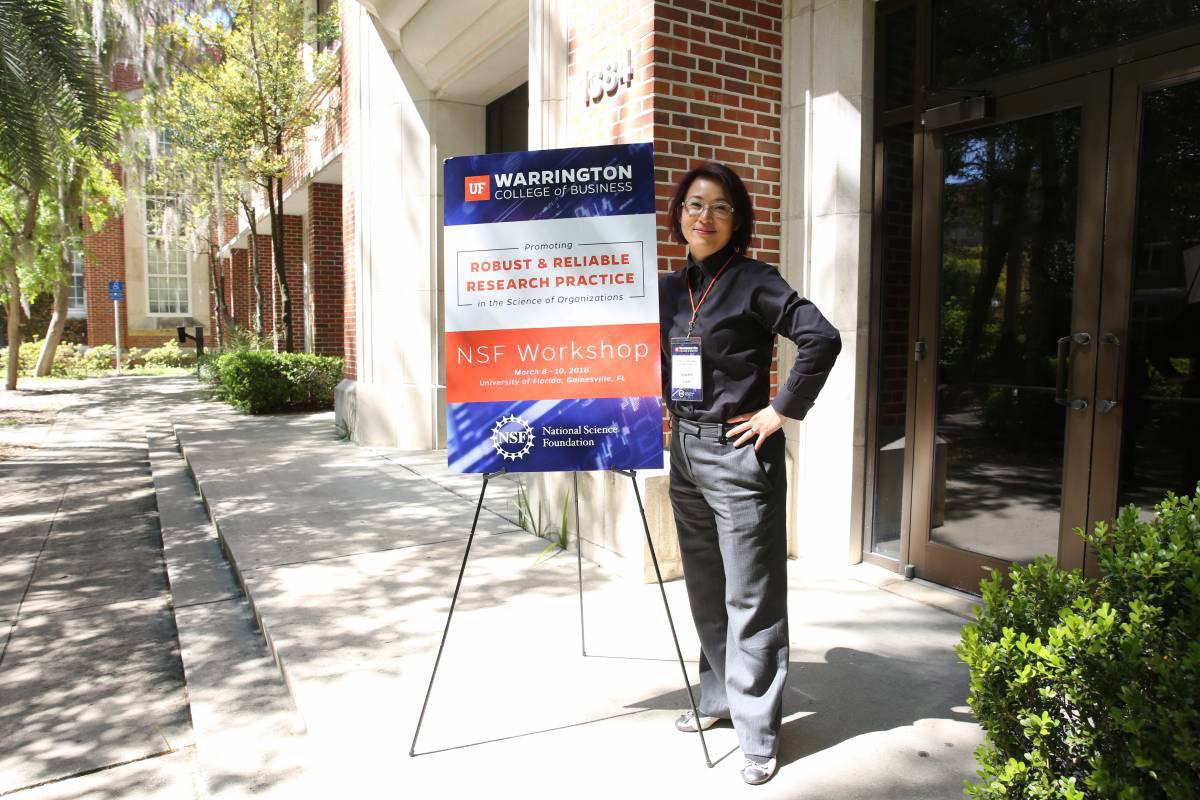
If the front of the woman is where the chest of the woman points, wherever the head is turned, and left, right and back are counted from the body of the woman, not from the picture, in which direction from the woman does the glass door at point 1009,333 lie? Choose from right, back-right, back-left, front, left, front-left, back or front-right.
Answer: back

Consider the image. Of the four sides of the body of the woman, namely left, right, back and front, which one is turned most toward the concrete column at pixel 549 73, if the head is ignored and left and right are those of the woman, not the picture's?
right

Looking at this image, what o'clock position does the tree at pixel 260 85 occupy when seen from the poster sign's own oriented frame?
The tree is roughly at 5 o'clock from the poster sign.

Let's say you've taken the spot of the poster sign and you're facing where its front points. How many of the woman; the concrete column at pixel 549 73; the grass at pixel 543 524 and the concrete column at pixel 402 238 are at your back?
3

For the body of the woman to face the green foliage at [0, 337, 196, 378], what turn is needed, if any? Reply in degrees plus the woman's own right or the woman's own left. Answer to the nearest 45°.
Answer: approximately 90° to the woman's own right

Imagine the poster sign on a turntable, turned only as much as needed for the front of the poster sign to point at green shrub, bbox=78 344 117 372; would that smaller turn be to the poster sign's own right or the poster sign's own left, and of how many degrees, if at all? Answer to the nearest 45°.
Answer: approximately 135° to the poster sign's own right

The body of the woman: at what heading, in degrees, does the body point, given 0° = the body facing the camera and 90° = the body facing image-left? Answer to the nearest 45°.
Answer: approximately 45°

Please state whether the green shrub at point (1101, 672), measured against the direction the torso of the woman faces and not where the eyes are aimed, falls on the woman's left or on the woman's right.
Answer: on the woman's left

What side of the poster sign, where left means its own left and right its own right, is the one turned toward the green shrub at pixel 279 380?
back

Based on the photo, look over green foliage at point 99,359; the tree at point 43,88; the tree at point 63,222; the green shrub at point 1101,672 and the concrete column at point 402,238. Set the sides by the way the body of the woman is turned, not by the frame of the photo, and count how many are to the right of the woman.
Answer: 4

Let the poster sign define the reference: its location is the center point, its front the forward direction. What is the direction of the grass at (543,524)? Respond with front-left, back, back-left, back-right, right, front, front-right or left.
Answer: back

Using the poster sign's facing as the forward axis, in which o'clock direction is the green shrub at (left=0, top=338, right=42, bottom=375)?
The green shrub is roughly at 5 o'clock from the poster sign.
